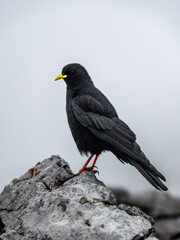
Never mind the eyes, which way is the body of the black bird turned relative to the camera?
to the viewer's left

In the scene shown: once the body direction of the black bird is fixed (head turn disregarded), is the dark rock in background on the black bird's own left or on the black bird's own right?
on the black bird's own right
